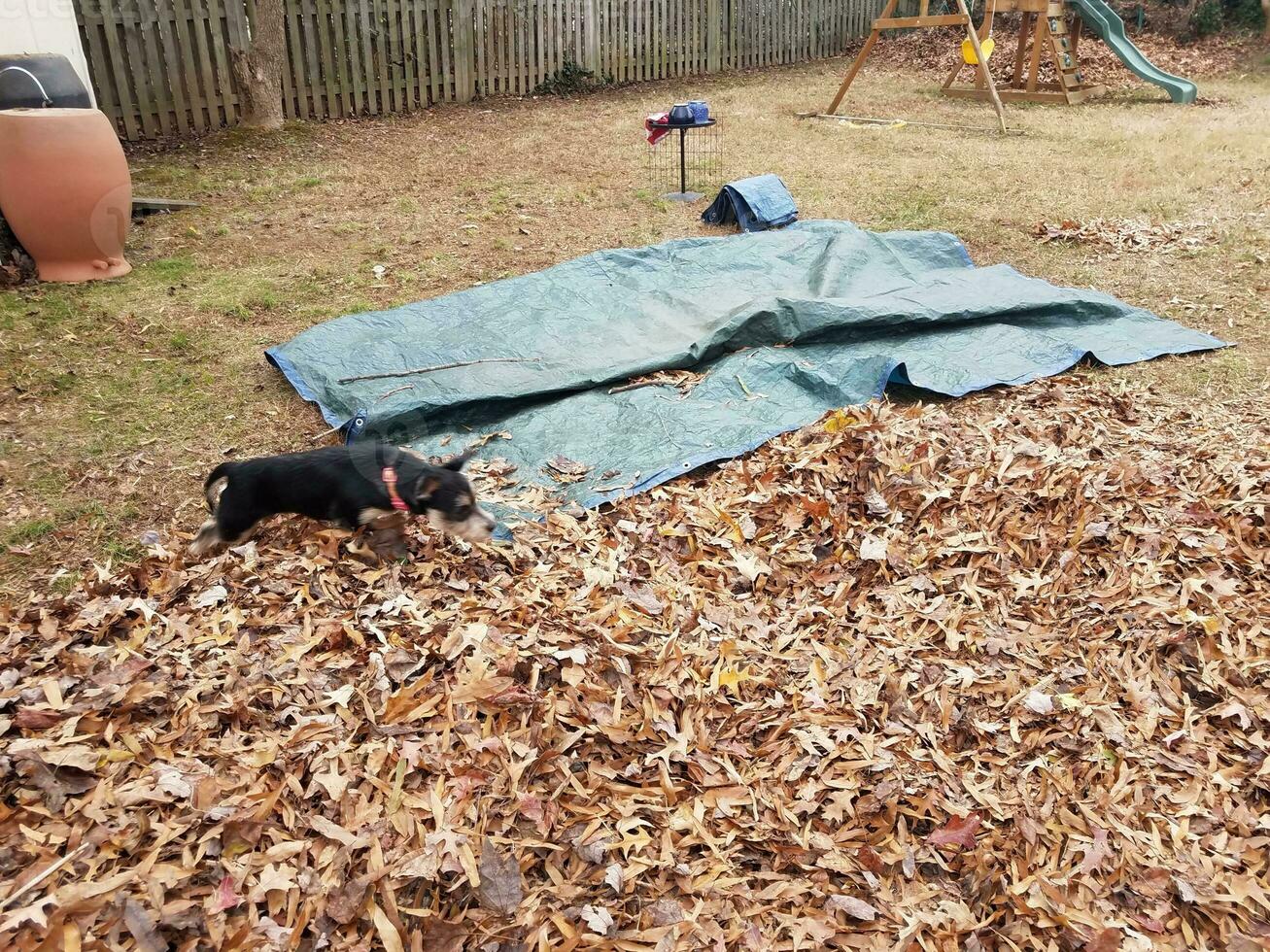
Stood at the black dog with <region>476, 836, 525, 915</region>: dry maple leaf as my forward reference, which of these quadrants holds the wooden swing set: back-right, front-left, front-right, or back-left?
back-left

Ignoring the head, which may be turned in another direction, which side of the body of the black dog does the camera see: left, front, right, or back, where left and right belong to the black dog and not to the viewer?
right

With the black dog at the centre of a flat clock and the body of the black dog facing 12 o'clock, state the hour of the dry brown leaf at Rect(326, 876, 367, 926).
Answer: The dry brown leaf is roughly at 3 o'clock from the black dog.

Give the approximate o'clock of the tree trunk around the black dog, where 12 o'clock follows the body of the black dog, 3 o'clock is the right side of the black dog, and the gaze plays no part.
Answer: The tree trunk is roughly at 9 o'clock from the black dog.

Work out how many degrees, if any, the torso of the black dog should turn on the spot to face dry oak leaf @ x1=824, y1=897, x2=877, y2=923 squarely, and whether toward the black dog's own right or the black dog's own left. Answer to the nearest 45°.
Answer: approximately 45° to the black dog's own right

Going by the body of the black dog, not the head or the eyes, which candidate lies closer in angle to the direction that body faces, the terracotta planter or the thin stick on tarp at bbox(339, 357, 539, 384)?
the thin stick on tarp

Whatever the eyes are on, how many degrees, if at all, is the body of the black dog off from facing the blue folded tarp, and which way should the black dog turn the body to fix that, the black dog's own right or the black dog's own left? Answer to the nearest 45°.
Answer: approximately 45° to the black dog's own left

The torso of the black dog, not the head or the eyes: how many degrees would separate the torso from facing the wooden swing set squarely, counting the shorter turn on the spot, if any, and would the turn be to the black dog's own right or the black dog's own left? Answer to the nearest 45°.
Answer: approximately 45° to the black dog's own left

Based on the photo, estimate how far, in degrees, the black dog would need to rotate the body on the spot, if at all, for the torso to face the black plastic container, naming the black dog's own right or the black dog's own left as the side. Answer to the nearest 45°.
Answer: approximately 90° to the black dog's own left

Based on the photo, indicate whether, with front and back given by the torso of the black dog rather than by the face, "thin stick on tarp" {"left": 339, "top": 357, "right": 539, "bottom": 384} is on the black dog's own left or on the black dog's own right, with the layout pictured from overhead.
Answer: on the black dog's own left
